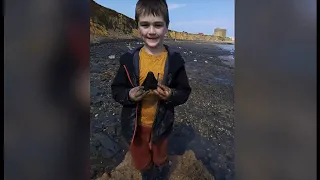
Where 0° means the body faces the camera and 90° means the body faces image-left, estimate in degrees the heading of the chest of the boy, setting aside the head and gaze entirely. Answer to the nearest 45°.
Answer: approximately 0°
